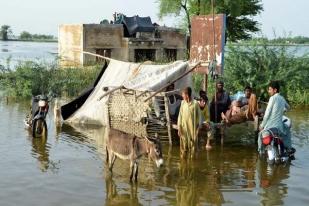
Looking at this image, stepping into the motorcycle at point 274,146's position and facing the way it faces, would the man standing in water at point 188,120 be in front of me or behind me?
behind

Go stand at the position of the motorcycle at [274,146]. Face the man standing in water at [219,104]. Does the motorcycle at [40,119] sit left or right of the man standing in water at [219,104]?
left

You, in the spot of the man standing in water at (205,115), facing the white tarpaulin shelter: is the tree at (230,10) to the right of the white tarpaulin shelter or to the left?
right
